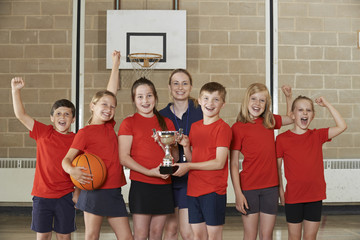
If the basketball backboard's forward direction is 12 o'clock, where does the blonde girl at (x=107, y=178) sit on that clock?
The blonde girl is roughly at 12 o'clock from the basketball backboard.

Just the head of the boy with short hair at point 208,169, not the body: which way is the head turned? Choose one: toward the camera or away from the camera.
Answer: toward the camera

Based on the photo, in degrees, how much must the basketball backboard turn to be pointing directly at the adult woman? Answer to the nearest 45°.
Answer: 0° — it already faces them

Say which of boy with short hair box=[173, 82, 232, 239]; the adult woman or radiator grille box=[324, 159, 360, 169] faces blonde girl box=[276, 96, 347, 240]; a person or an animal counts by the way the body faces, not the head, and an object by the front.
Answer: the radiator grille

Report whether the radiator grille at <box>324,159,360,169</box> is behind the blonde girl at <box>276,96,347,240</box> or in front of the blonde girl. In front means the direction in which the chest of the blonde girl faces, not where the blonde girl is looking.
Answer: behind

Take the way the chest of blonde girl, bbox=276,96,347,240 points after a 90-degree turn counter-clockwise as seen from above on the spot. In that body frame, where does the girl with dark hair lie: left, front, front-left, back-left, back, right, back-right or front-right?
back-right

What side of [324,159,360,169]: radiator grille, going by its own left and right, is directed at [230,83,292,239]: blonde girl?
front

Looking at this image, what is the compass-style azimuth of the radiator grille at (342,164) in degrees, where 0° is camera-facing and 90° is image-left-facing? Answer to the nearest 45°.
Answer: approximately 0°

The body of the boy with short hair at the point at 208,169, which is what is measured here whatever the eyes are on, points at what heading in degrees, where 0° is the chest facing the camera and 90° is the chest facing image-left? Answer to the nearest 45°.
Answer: approximately 45°

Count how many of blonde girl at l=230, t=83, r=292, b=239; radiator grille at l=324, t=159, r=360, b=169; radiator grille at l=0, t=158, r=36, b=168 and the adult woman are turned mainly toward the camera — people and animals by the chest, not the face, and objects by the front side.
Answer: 4

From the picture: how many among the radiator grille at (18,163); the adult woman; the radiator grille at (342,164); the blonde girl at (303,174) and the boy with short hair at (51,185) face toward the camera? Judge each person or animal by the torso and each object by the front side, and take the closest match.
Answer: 5

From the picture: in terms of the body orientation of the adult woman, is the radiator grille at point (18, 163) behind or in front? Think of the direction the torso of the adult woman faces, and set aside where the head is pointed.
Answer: behind

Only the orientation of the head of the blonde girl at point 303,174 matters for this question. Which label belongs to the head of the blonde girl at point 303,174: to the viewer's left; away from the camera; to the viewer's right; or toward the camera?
toward the camera

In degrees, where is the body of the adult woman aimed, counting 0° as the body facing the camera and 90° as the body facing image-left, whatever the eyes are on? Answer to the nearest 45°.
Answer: approximately 0°

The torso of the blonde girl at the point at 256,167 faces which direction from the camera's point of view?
toward the camera
